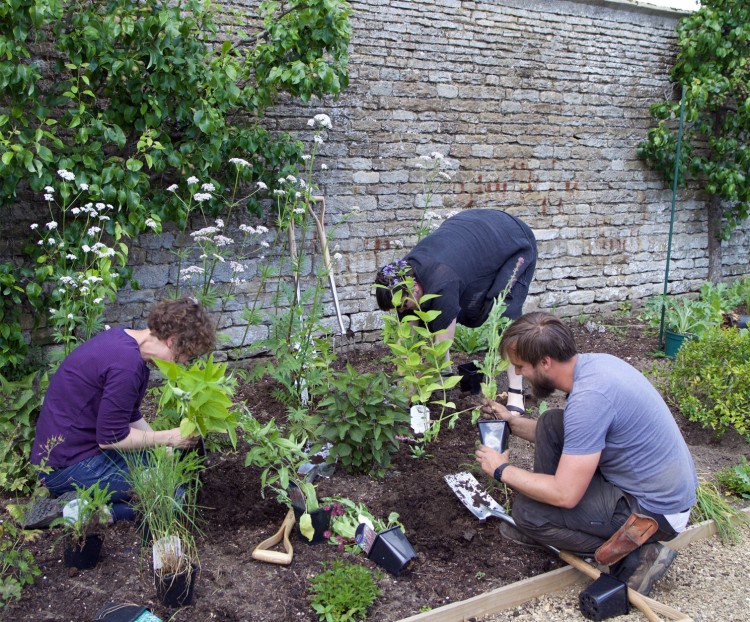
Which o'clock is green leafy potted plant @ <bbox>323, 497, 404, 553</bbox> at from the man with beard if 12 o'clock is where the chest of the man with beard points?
The green leafy potted plant is roughly at 12 o'clock from the man with beard.

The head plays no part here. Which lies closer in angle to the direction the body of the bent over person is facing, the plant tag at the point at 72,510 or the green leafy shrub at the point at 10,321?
the green leafy shrub

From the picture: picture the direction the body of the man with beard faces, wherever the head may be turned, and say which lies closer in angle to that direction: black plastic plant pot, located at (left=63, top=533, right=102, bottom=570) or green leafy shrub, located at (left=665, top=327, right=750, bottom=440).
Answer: the black plastic plant pot

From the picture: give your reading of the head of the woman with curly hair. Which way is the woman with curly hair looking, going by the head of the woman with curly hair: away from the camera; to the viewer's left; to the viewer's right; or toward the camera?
to the viewer's right

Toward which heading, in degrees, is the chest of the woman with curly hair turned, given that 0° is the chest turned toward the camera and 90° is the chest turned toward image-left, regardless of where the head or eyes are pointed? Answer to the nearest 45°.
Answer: approximately 270°

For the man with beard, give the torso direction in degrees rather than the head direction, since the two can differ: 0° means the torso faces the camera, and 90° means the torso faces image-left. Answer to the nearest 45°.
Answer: approximately 90°

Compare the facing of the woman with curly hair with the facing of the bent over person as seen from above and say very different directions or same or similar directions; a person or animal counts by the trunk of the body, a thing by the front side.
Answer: very different directions

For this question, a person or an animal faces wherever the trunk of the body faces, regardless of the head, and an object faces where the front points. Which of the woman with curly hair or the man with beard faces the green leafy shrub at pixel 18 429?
the man with beard

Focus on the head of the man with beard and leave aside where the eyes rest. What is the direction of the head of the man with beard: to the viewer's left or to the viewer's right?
to the viewer's left

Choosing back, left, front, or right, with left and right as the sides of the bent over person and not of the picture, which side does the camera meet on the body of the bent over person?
left

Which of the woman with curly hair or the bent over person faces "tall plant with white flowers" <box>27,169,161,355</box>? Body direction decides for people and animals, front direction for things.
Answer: the bent over person

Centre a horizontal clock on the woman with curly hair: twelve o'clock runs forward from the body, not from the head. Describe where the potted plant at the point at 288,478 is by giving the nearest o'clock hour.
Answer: The potted plant is roughly at 1 o'clock from the woman with curly hair.

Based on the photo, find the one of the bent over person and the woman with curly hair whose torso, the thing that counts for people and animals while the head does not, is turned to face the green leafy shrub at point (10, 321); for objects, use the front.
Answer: the bent over person
